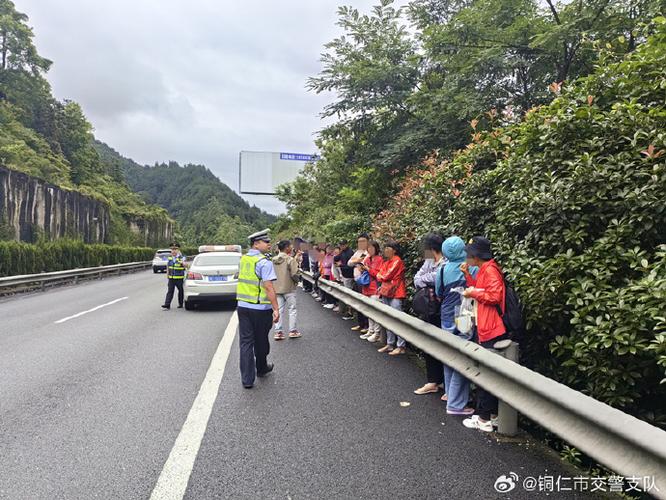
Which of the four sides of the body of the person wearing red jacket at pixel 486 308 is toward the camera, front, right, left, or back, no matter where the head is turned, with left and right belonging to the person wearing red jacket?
left

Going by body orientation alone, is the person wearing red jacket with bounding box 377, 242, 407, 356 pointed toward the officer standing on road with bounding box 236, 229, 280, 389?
yes

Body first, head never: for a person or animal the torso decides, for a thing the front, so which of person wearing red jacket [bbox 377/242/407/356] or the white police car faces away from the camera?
the white police car

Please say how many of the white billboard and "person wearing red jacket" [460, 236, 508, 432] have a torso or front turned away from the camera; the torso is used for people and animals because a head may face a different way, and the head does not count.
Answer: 0

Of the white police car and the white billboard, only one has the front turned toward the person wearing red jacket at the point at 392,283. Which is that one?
the white billboard

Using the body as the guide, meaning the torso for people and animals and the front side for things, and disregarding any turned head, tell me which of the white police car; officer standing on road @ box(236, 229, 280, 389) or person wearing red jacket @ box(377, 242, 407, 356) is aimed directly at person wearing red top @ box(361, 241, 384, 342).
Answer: the officer standing on road

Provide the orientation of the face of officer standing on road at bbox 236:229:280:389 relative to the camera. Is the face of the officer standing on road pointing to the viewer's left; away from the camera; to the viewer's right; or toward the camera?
to the viewer's right

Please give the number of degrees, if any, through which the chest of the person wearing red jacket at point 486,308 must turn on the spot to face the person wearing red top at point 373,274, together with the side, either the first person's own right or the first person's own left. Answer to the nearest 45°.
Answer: approximately 45° to the first person's own right

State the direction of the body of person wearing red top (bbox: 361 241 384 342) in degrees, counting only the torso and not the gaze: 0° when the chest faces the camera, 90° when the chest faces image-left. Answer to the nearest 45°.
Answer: approximately 45°

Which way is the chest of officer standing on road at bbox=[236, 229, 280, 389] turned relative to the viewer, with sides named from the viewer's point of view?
facing away from the viewer and to the right of the viewer

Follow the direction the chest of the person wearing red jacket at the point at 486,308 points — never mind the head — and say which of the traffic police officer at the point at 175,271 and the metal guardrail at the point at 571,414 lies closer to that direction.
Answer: the traffic police officer

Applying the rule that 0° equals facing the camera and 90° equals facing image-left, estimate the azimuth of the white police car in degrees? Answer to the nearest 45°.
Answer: approximately 180°

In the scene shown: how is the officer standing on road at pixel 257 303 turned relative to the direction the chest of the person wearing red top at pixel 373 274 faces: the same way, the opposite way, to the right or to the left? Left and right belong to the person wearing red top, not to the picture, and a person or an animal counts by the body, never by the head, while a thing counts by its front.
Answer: the opposite way

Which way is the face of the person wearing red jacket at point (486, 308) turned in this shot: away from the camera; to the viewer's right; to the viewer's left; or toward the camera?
to the viewer's left
